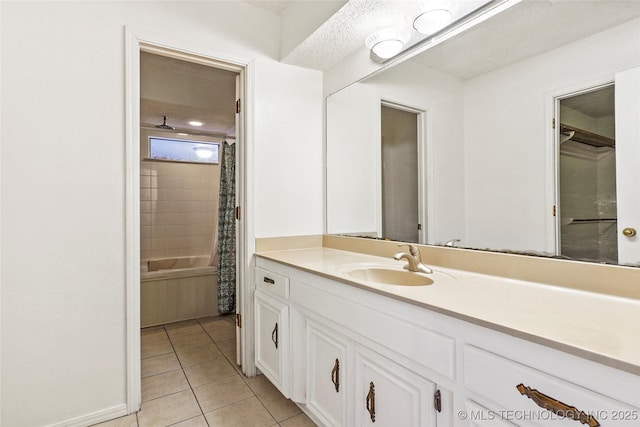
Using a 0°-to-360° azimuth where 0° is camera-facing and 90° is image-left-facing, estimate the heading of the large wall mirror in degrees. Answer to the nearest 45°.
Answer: approximately 45°

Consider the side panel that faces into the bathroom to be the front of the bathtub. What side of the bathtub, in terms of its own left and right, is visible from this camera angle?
front

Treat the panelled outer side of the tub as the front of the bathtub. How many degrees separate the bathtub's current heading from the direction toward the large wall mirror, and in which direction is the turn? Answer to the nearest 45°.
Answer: approximately 45° to its left

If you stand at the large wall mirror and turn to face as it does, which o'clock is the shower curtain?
The shower curtain is roughly at 2 o'clock from the large wall mirror.

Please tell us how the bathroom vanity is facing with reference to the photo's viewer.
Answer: facing the viewer and to the left of the viewer

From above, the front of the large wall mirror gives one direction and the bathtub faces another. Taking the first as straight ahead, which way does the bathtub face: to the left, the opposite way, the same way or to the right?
to the left

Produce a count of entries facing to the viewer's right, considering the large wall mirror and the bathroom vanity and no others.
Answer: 0

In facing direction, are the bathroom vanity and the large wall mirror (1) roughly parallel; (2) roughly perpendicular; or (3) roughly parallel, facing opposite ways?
roughly parallel

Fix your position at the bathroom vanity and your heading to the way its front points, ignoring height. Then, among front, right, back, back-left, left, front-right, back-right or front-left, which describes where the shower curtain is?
right

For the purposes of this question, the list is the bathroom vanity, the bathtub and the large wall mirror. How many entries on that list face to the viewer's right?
0
